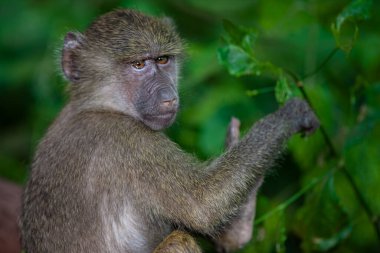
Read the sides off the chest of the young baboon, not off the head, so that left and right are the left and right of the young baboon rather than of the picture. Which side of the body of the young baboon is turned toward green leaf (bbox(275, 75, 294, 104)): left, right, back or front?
front

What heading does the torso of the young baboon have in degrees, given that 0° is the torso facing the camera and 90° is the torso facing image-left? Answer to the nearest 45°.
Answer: approximately 270°

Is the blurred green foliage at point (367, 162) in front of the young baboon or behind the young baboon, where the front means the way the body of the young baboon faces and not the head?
in front
